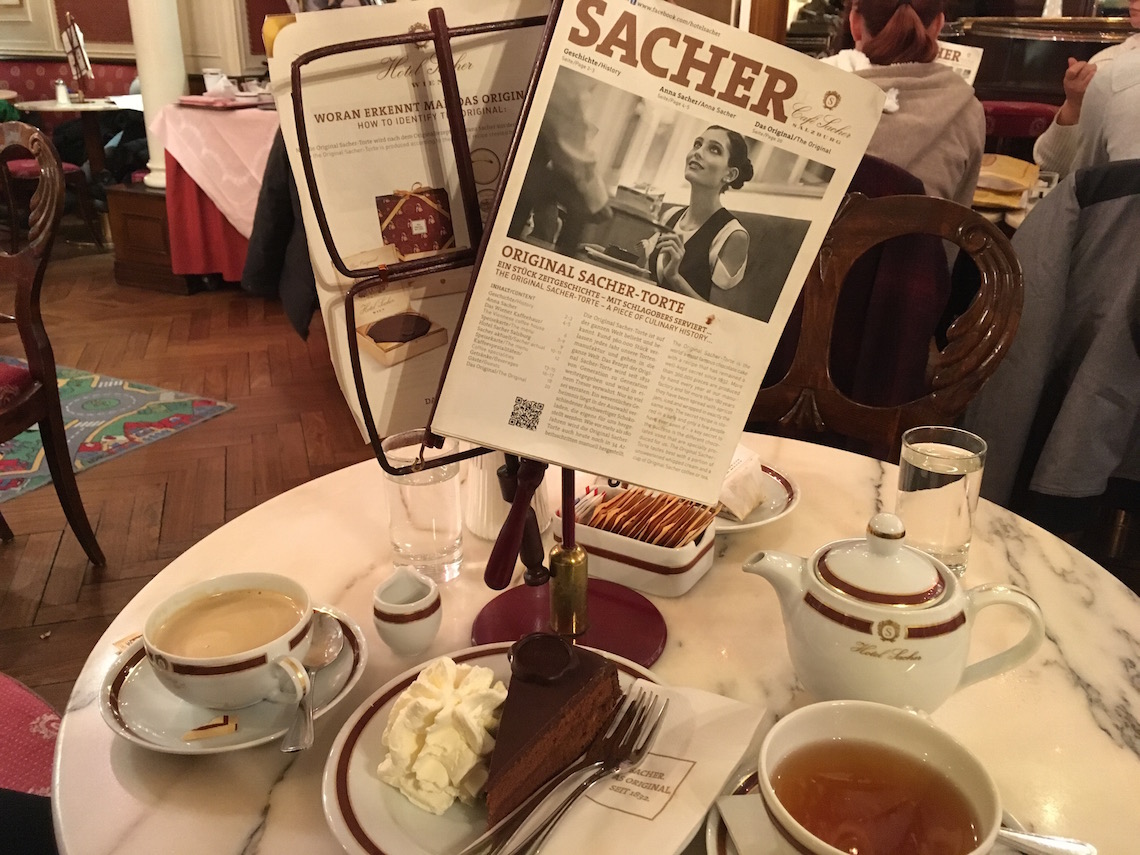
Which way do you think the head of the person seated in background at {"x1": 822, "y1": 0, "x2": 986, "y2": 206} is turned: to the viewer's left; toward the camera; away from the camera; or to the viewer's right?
away from the camera

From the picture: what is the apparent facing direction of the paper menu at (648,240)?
toward the camera

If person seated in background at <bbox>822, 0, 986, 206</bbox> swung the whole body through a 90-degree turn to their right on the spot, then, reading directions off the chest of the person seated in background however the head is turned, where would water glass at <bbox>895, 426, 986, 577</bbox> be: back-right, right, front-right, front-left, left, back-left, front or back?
right

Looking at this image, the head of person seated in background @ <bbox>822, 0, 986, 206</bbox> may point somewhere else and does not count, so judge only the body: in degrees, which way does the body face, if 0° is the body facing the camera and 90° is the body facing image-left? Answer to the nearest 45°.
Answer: approximately 180°

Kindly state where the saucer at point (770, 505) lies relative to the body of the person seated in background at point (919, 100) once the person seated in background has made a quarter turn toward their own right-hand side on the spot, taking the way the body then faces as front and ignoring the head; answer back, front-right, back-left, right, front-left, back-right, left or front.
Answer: right

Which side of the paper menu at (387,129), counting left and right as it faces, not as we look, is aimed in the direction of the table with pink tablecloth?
back

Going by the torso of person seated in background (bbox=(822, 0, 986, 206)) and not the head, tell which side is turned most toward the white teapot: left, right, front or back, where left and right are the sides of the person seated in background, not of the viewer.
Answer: back

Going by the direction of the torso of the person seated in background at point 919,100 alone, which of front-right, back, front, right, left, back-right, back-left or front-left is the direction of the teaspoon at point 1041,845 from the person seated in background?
back

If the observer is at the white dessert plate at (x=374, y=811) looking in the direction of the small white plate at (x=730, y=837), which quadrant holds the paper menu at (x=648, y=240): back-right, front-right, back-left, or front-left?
front-left

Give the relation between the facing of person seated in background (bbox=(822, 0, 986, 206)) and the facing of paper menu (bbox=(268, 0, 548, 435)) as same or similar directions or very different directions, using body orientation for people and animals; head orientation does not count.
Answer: very different directions

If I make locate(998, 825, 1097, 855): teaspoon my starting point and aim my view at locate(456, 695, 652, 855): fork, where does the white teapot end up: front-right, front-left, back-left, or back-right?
front-right

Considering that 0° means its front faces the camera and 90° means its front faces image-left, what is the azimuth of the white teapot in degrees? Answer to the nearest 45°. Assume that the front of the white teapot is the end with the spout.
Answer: approximately 90°

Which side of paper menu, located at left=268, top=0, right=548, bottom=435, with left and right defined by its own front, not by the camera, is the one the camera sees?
front

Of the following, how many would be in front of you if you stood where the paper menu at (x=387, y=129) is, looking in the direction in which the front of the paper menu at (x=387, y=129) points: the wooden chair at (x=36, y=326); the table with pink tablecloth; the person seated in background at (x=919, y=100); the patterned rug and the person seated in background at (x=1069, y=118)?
0
